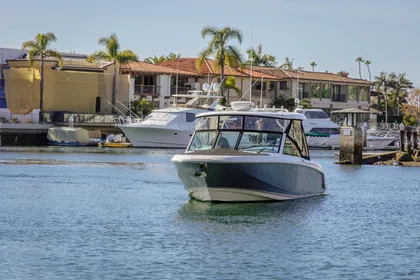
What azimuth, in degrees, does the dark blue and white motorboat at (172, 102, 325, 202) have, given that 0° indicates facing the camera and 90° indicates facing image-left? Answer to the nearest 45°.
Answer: approximately 45°
